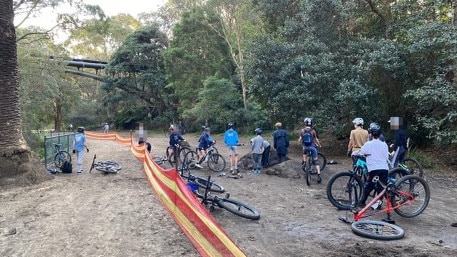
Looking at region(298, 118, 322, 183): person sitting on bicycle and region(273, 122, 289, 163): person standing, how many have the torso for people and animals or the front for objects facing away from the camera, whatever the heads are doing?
2

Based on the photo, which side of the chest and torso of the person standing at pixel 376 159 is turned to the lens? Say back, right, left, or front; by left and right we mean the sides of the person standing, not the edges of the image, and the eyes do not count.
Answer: back

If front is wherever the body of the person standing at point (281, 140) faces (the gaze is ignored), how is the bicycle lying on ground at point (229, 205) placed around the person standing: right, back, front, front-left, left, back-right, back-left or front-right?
back

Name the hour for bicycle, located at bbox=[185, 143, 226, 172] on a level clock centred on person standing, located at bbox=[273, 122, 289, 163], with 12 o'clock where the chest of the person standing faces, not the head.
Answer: The bicycle is roughly at 9 o'clock from the person standing.

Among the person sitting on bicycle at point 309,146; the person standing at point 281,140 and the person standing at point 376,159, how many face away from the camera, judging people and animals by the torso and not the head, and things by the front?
3

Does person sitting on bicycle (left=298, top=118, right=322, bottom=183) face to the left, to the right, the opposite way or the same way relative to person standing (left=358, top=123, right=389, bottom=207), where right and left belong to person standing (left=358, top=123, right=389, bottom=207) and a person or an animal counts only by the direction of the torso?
the same way

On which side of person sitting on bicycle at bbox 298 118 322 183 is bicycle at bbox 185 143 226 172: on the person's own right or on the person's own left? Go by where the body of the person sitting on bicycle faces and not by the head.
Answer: on the person's own left

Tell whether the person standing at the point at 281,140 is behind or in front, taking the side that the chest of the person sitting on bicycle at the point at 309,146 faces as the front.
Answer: in front

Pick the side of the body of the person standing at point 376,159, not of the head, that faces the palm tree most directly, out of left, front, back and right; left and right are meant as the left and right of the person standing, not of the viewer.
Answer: left

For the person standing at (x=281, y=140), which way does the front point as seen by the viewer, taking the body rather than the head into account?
away from the camera

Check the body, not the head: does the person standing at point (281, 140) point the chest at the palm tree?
no

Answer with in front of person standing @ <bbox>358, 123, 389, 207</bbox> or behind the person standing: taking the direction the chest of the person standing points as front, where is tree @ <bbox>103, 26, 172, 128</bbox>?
in front

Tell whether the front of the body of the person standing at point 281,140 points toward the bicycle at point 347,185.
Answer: no

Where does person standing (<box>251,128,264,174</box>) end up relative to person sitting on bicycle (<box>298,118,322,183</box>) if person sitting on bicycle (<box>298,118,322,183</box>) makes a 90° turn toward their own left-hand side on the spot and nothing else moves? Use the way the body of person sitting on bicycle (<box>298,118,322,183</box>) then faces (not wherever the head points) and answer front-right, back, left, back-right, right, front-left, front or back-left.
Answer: front-right

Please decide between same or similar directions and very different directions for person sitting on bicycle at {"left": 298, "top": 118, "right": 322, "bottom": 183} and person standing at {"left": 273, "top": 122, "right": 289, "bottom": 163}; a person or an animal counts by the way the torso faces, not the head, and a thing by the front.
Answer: same or similar directions

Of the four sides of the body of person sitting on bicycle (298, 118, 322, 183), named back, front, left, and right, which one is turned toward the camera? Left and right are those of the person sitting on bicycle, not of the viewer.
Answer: back
